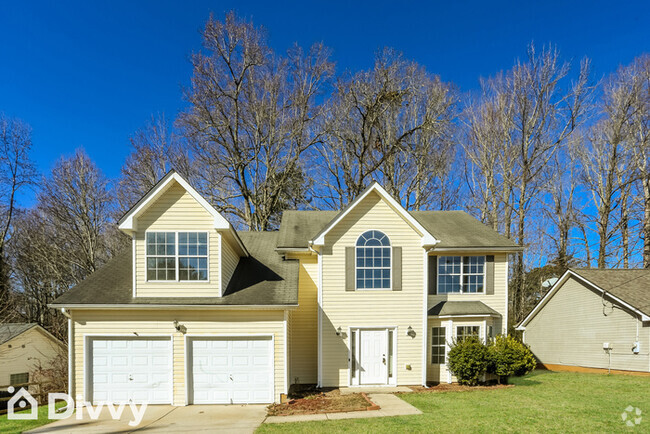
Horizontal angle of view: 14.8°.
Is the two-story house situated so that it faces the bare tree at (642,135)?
no

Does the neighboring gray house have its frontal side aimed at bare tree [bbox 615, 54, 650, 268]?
no

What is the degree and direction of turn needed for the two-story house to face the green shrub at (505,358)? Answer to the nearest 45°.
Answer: approximately 90° to its left

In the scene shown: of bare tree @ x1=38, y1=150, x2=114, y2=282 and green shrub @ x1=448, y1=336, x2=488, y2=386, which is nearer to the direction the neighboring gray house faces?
the green shrub

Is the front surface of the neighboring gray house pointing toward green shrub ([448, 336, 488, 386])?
no

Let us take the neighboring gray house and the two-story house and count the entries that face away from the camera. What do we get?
0

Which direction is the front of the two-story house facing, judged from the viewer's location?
facing the viewer

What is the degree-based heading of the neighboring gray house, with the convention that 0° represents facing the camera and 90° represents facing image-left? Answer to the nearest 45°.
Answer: approximately 315°
